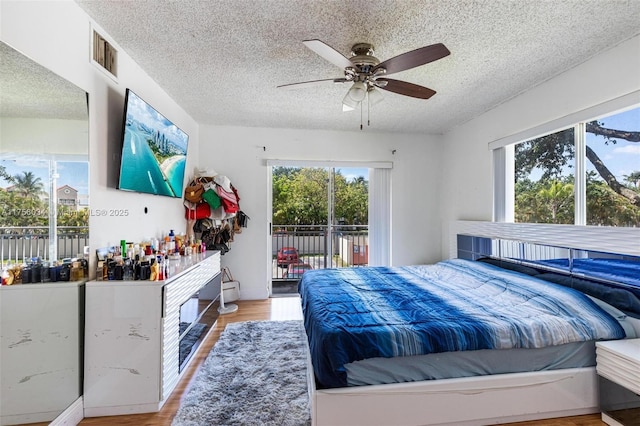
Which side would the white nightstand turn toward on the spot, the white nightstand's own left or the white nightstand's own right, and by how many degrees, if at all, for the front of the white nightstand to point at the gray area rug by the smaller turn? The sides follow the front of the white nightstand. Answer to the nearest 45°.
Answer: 0° — it already faces it

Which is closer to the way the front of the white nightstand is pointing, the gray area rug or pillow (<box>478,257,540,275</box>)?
the gray area rug

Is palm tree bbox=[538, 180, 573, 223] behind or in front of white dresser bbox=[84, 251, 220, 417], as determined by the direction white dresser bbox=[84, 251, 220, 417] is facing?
in front

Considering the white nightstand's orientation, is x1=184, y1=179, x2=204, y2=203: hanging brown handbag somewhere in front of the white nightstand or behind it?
in front

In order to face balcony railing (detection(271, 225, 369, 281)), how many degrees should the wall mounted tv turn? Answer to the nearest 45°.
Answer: approximately 90° to its left

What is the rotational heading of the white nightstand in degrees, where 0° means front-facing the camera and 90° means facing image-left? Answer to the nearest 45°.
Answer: approximately 45°

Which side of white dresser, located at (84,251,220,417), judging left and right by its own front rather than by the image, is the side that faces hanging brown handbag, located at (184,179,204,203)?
left

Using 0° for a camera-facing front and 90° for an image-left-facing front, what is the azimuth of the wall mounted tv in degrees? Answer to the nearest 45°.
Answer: approximately 315°

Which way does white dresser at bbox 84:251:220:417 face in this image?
to the viewer's right

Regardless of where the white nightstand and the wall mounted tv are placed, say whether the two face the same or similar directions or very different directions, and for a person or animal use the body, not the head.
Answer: very different directions

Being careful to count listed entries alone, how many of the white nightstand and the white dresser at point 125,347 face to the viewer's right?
1
